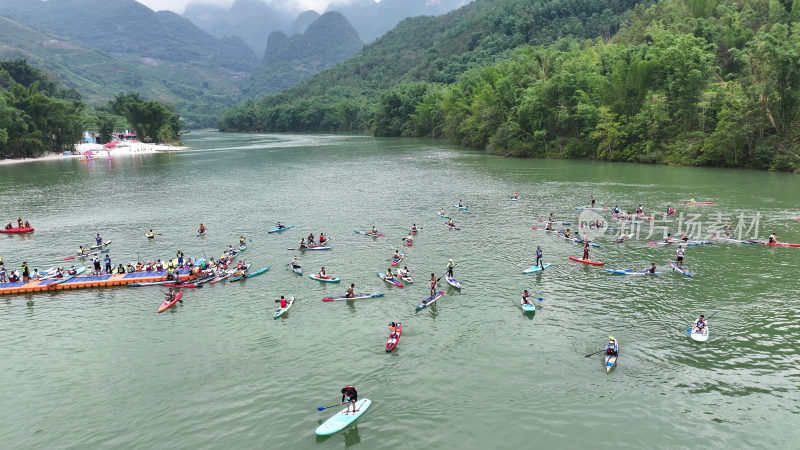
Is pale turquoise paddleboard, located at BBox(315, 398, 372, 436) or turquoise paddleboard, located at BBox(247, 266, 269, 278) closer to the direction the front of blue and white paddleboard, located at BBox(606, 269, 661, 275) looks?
the turquoise paddleboard

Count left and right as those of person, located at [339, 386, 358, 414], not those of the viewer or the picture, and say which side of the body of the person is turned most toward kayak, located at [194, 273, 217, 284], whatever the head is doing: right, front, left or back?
right

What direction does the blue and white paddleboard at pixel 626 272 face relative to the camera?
to the viewer's left

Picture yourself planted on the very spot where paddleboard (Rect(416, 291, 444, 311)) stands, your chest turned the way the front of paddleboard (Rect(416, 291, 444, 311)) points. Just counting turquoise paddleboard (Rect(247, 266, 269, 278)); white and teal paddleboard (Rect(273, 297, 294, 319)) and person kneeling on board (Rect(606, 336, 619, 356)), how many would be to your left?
1

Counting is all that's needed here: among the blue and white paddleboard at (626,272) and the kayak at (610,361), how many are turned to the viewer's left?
1

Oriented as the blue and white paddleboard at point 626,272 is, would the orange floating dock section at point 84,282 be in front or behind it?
in front

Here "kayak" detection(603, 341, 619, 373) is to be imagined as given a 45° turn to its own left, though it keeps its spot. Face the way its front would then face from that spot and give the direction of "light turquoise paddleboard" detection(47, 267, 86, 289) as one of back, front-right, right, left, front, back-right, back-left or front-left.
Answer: back-right

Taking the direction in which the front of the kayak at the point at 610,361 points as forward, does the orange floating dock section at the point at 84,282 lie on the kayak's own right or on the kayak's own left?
on the kayak's own right

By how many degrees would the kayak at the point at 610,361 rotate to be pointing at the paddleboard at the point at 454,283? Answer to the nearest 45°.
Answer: approximately 135° to its right
